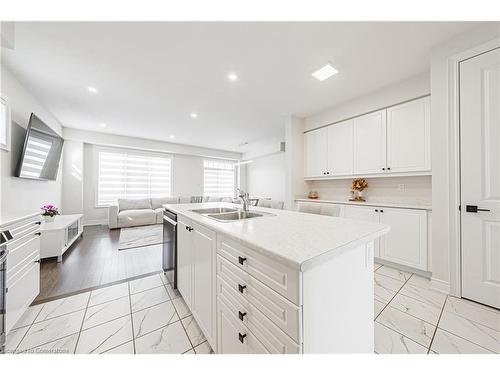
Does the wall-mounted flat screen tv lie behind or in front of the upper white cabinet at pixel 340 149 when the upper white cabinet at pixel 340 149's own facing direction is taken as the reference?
in front

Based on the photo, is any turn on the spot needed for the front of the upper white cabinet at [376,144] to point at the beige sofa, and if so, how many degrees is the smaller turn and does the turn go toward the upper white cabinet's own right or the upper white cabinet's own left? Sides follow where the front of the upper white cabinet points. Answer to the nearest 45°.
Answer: approximately 45° to the upper white cabinet's own right

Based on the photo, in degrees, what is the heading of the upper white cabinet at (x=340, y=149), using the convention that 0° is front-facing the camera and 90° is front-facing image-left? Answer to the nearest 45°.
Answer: approximately 45°

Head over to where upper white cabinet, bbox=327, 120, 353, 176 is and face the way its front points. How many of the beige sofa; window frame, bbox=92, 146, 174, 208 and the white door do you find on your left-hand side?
1

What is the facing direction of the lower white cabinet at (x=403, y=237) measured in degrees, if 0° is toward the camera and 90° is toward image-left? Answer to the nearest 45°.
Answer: approximately 45°

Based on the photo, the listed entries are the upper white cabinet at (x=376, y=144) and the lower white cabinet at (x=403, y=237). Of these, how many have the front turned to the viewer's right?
0

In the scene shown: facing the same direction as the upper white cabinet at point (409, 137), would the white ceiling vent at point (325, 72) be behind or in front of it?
in front

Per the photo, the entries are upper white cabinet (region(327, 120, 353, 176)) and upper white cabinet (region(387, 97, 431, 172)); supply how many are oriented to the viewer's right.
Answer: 0

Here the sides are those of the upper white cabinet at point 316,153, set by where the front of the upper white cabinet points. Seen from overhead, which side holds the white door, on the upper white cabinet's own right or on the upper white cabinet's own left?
on the upper white cabinet's own left

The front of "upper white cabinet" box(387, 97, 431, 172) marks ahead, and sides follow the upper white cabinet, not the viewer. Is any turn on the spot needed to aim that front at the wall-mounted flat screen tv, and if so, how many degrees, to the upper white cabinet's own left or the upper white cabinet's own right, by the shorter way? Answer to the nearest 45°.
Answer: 0° — it already faces it

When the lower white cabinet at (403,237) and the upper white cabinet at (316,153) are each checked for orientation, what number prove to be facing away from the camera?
0

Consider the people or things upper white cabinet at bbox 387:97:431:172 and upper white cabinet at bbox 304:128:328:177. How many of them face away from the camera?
0

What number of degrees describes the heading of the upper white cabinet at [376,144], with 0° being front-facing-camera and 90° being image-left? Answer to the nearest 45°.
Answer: approximately 45°
